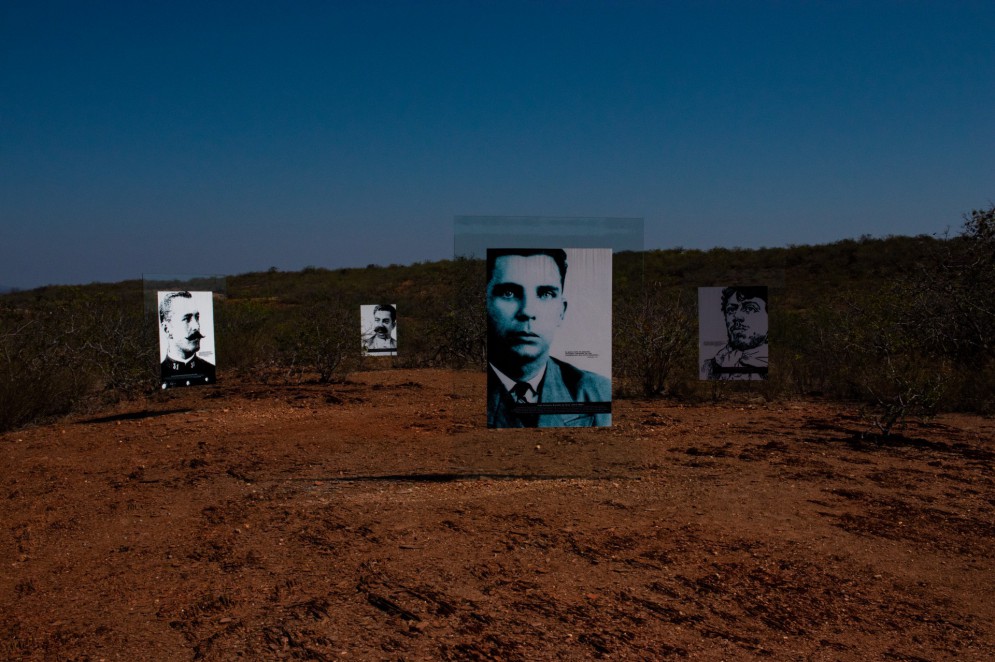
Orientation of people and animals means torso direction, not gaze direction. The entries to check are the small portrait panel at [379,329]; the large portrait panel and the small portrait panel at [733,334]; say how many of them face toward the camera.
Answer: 3

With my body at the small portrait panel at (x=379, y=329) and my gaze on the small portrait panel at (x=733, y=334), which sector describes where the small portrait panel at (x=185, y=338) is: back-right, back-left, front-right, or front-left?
front-right

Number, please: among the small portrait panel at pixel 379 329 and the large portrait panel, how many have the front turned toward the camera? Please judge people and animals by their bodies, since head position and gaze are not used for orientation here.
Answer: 2

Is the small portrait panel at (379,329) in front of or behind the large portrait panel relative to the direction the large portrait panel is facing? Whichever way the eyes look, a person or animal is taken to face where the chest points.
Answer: behind

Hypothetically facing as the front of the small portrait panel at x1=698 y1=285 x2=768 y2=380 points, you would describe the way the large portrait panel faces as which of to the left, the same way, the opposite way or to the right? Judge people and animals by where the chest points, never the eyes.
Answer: the same way

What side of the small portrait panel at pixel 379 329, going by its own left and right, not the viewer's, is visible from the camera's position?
front

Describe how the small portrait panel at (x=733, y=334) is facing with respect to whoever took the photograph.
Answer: facing the viewer

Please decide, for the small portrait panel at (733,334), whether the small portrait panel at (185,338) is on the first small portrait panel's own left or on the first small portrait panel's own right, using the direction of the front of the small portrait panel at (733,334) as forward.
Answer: on the first small portrait panel's own right

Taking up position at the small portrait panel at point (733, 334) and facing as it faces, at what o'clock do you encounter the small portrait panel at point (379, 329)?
the small portrait panel at point (379, 329) is roughly at 4 o'clock from the small portrait panel at point (733, 334).

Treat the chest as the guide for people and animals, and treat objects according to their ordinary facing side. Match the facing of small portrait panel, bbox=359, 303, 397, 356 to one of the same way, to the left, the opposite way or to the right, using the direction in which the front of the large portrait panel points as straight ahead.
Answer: the same way

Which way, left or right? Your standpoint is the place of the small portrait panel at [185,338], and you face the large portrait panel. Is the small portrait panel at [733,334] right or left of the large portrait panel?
left

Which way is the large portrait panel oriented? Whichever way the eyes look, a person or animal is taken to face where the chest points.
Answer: toward the camera

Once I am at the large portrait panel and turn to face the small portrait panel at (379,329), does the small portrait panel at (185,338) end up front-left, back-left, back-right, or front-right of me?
front-left

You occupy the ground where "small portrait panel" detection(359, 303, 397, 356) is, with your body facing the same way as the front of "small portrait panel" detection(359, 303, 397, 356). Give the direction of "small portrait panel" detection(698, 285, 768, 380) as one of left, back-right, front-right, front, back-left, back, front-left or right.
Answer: front-left

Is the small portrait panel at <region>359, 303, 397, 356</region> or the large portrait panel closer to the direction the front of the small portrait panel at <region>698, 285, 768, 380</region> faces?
the large portrait panel
